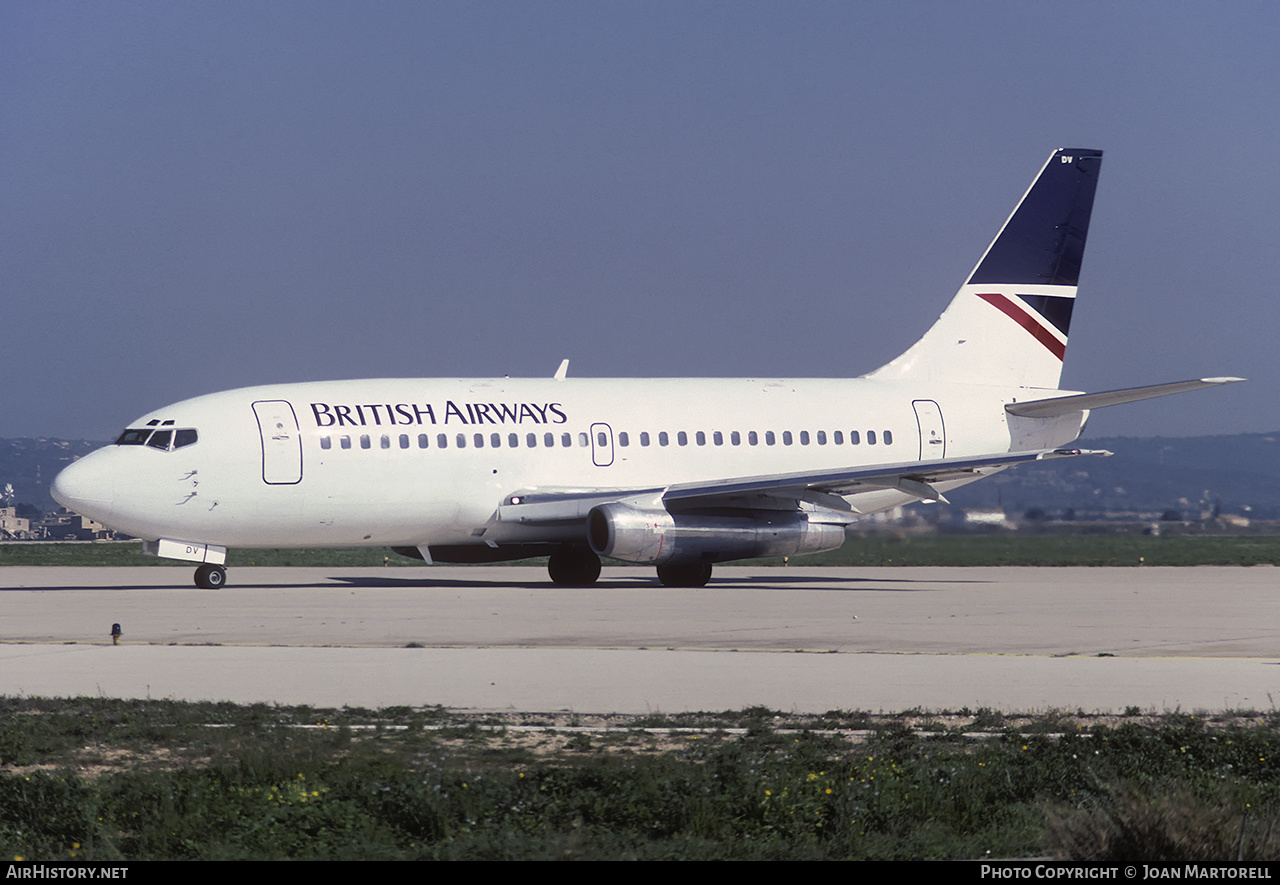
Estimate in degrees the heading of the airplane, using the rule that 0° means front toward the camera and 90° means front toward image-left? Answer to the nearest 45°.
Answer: approximately 45°
